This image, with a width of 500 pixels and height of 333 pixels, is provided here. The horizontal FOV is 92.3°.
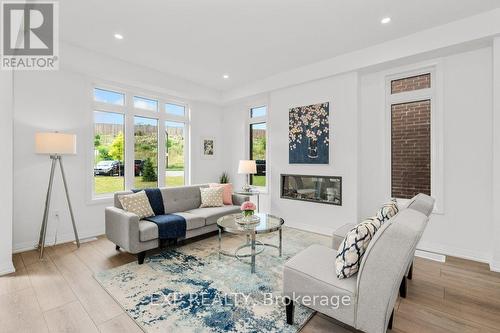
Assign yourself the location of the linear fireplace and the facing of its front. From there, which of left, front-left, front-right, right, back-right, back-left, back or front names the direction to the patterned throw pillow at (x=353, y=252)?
front-left

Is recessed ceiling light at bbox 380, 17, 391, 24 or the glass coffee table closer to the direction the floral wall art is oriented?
the glass coffee table

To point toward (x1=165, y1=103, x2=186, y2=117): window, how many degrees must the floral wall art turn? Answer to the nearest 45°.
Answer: approximately 45° to its right

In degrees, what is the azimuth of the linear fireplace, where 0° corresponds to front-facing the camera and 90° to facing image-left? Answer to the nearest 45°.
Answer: approximately 45°

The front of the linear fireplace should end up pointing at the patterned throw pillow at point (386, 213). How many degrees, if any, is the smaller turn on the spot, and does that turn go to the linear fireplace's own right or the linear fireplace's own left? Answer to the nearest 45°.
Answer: approximately 45° to the linear fireplace's own left

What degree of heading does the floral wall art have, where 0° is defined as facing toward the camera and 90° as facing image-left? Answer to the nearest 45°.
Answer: approximately 45°

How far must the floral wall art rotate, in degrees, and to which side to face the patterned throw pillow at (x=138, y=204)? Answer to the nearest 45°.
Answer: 0° — it already faces it

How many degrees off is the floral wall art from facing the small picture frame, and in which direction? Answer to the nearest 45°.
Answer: approximately 45° to its right
